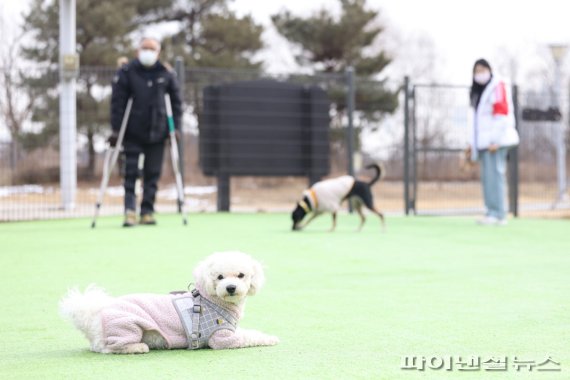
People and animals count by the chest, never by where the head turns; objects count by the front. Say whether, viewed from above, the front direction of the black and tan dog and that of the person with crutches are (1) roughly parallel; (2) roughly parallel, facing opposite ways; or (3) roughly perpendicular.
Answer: roughly perpendicular

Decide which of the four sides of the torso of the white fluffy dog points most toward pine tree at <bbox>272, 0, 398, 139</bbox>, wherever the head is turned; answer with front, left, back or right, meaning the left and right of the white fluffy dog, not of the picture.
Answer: left

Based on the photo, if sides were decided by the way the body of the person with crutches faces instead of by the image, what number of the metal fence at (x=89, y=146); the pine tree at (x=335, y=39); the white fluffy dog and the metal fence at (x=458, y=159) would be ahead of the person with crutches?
1

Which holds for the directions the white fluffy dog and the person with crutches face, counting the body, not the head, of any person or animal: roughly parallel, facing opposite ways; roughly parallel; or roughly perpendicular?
roughly perpendicular

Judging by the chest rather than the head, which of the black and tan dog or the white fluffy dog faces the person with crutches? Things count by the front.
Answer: the black and tan dog

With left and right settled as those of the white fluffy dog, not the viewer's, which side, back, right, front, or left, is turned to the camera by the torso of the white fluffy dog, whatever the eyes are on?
right

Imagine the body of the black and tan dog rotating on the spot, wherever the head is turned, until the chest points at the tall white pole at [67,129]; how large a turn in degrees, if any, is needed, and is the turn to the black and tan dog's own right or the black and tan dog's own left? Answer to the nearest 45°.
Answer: approximately 45° to the black and tan dog's own right

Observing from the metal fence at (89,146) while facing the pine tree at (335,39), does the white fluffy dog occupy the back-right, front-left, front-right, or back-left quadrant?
back-right

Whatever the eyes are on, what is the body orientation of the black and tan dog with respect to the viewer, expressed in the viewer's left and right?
facing to the left of the viewer

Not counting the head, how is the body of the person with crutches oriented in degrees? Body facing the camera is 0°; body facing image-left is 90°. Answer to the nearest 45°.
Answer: approximately 0°

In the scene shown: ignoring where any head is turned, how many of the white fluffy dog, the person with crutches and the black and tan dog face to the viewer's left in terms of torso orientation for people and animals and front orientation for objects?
1

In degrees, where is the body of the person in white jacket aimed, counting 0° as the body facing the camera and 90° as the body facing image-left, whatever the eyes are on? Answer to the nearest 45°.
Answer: approximately 45°
